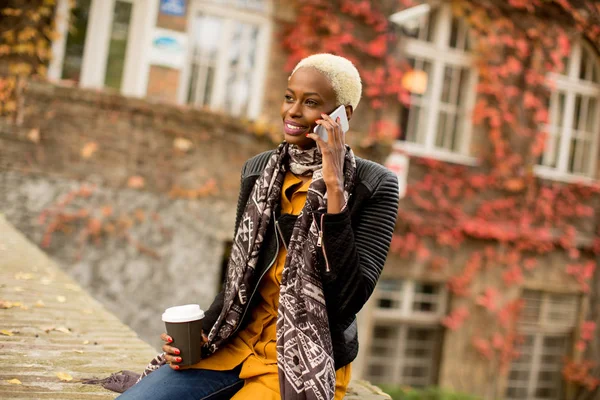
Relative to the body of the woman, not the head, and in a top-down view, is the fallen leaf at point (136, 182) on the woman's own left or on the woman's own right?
on the woman's own right

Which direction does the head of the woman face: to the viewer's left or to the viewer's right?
to the viewer's left

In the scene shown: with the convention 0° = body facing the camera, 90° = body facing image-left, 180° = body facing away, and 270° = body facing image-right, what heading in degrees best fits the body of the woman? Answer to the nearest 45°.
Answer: approximately 45°

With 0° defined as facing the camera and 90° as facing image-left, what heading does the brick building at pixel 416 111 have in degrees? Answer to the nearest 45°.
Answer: approximately 0°

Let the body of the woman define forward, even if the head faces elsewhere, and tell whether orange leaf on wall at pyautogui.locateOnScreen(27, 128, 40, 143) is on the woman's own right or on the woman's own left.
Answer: on the woman's own right
